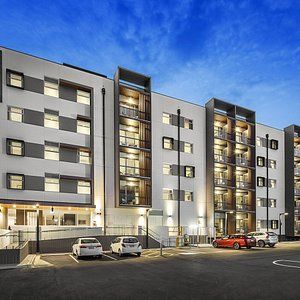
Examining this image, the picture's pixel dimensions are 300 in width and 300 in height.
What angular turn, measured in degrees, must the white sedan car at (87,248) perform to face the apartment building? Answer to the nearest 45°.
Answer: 0° — it already faces it

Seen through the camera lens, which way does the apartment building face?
facing the viewer and to the right of the viewer

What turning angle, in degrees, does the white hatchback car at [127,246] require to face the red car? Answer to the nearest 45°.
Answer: approximately 90° to its right

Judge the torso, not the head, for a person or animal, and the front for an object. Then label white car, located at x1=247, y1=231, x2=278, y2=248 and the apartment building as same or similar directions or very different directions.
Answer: very different directions

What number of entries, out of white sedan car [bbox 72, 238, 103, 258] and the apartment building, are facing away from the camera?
1

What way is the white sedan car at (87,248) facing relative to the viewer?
away from the camera

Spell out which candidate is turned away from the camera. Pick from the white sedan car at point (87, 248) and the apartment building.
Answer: the white sedan car

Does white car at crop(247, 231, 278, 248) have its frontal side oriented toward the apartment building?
no

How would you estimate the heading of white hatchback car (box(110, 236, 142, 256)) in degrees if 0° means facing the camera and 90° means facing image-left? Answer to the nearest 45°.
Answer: approximately 135°
